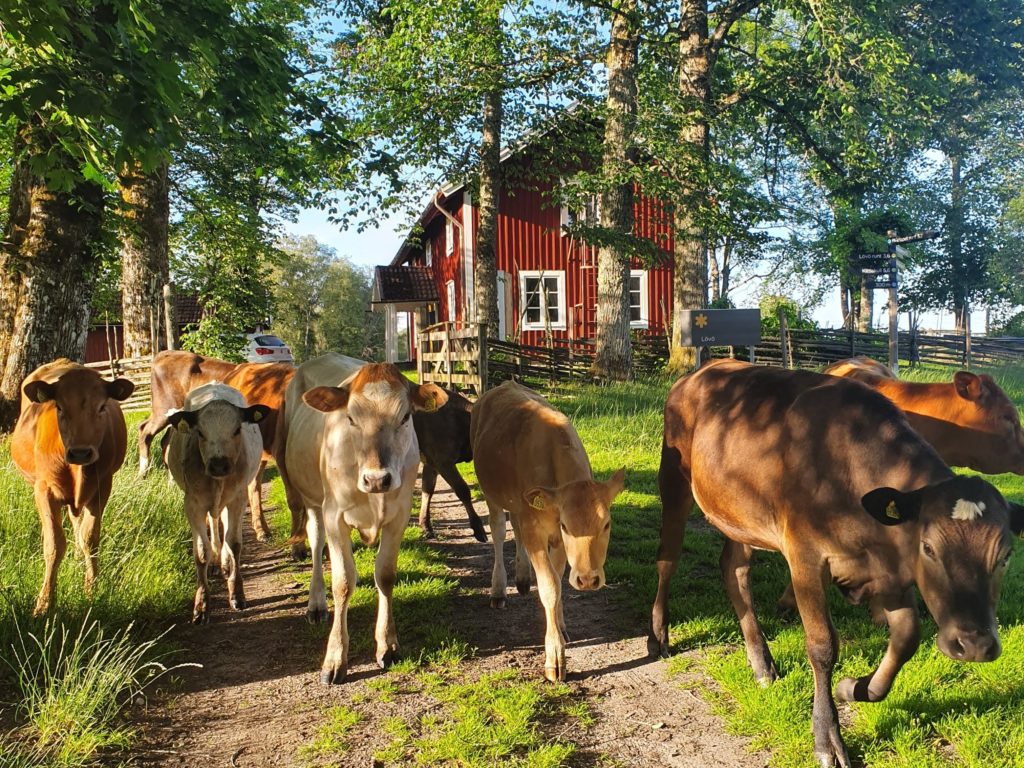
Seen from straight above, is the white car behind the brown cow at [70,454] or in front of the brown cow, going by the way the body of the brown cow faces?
behind

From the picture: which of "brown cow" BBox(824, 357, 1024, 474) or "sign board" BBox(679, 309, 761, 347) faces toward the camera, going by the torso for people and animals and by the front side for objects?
the sign board

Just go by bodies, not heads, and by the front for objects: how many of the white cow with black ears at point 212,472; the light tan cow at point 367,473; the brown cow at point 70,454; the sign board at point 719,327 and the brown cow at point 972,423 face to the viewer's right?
1

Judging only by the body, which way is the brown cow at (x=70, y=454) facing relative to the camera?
toward the camera

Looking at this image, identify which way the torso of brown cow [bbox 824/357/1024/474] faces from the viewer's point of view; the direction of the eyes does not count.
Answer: to the viewer's right

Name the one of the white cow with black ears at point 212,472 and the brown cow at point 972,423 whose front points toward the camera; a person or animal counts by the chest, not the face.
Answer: the white cow with black ears

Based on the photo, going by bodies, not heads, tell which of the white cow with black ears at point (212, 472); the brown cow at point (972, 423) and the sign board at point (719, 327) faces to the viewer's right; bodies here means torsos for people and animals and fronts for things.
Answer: the brown cow

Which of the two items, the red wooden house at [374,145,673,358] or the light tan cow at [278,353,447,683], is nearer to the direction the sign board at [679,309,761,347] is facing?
the light tan cow

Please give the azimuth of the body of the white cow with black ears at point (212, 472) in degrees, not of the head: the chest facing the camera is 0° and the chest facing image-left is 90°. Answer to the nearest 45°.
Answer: approximately 0°

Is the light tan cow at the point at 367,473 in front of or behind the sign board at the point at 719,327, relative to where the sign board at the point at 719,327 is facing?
in front

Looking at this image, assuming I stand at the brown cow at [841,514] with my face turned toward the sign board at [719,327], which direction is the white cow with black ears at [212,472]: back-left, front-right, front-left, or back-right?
front-left

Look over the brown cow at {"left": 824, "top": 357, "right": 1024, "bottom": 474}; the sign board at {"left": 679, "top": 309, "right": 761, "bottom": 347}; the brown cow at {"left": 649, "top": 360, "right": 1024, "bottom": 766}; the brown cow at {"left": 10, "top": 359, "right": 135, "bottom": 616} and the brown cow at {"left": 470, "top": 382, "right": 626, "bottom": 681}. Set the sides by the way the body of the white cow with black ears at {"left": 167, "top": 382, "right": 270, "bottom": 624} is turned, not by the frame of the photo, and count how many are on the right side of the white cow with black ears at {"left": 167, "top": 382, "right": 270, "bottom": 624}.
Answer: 1

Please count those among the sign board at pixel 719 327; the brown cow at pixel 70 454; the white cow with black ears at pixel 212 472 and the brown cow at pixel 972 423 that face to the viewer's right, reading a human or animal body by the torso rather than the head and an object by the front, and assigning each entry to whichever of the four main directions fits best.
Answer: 1

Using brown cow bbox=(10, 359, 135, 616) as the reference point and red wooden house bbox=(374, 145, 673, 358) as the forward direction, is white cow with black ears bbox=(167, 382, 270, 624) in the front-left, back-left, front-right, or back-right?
front-right

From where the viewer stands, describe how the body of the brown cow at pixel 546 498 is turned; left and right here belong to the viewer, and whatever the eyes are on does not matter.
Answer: facing the viewer and to the right of the viewer

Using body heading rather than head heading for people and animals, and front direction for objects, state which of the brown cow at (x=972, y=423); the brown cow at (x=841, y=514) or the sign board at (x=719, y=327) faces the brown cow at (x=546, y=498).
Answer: the sign board
